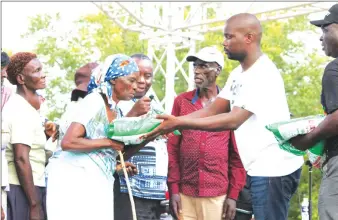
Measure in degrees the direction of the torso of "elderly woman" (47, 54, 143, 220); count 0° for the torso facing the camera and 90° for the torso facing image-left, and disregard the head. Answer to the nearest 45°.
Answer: approximately 270°

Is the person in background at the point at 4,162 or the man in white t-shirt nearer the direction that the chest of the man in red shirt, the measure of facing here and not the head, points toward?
the man in white t-shirt

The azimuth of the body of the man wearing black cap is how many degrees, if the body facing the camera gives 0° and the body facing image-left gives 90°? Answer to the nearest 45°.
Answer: approximately 90°

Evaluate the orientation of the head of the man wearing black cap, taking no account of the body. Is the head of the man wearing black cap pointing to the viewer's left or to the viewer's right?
to the viewer's left

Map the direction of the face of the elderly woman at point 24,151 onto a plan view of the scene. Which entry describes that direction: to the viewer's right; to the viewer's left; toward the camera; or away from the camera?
to the viewer's right

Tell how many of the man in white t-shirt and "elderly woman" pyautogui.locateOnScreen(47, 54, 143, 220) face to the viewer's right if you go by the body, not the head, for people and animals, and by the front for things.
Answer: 1

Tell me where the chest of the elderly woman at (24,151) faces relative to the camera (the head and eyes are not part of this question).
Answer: to the viewer's right

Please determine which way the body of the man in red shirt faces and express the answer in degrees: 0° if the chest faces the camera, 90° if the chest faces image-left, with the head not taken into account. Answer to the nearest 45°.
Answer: approximately 0°

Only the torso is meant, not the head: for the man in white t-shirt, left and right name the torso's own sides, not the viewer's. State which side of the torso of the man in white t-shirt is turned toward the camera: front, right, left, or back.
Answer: left
